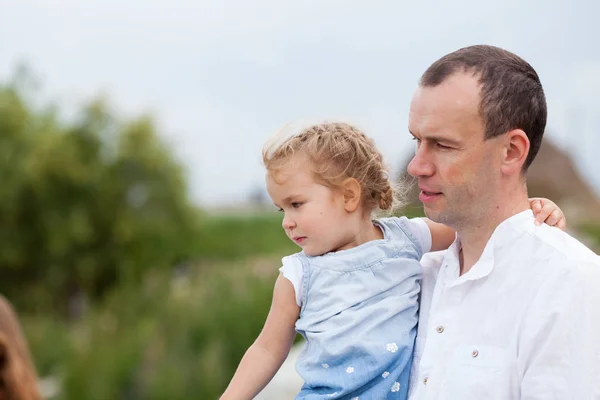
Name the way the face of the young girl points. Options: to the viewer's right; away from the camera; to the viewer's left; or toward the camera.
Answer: to the viewer's left

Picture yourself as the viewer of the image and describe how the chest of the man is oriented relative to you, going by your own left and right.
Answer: facing the viewer and to the left of the viewer

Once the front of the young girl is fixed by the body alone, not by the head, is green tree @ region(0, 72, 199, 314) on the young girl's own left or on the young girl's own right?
on the young girl's own right

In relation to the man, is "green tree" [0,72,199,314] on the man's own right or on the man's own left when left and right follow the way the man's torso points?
on the man's own right
